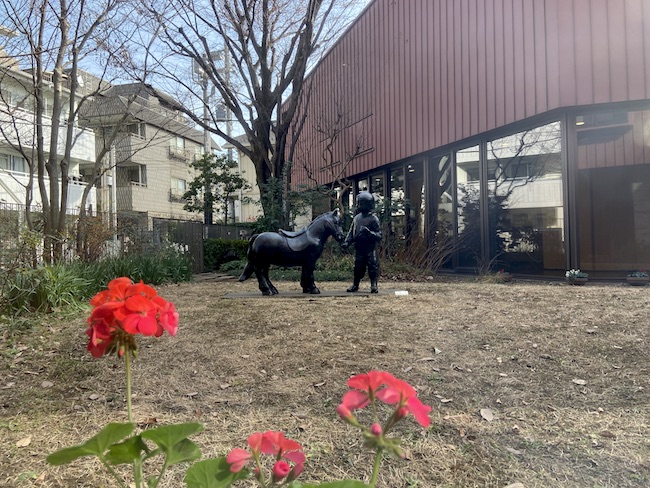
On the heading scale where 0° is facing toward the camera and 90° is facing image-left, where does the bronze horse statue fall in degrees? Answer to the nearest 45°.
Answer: approximately 270°

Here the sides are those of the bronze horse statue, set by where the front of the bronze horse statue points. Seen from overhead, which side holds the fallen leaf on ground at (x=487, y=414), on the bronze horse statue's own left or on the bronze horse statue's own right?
on the bronze horse statue's own right

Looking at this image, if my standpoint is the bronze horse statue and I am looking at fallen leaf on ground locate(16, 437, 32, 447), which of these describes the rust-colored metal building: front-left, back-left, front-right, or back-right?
back-left

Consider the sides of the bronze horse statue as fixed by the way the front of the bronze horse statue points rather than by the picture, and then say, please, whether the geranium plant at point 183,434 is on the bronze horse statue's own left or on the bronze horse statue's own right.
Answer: on the bronze horse statue's own right

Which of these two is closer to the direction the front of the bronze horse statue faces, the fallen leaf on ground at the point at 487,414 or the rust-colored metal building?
the rust-colored metal building

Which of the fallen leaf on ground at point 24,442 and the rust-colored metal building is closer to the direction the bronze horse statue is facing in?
the rust-colored metal building

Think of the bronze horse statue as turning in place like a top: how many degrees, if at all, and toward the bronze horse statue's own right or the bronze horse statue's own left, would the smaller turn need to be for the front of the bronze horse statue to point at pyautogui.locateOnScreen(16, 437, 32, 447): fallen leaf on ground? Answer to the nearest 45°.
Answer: approximately 90° to the bronze horse statue's own right

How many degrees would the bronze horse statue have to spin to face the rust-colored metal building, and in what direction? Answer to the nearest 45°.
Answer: approximately 45° to its left
